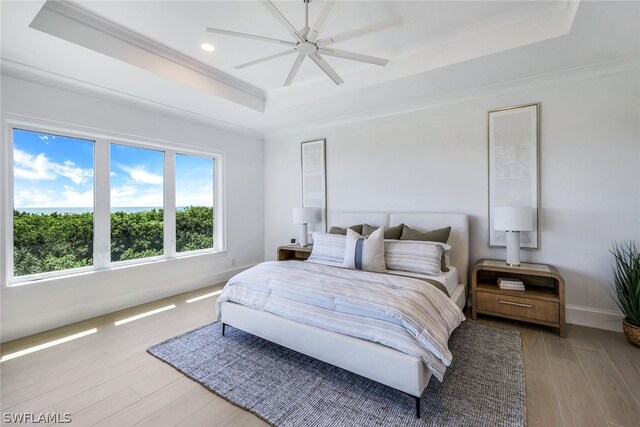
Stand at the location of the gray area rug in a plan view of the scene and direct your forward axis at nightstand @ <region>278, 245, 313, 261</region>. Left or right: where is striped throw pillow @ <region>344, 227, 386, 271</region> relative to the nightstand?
right

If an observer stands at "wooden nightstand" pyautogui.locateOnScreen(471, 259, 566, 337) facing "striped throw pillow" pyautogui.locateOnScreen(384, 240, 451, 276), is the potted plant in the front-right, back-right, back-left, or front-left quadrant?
back-left

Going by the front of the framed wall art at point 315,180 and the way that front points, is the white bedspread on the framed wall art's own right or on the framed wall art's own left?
on the framed wall art's own left

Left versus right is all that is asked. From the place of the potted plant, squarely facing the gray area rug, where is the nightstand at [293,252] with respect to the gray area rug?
right

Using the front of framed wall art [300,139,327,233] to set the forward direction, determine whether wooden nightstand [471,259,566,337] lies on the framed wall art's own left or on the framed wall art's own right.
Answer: on the framed wall art's own left

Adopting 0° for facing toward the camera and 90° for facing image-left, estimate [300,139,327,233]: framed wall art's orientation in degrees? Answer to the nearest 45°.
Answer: approximately 45°

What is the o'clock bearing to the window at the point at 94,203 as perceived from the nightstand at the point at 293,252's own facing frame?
The window is roughly at 1 o'clock from the nightstand.

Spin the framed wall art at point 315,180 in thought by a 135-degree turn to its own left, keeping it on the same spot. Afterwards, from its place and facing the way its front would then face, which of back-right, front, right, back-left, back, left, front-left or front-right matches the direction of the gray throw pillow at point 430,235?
front-right

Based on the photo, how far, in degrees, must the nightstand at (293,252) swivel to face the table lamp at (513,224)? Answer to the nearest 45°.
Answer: approximately 90° to its left

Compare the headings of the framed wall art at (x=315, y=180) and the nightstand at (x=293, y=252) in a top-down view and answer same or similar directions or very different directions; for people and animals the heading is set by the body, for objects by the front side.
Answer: same or similar directions

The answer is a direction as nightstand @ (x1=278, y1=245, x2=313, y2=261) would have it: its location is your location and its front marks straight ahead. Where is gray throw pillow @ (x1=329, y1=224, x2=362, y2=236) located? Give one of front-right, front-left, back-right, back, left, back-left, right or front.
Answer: left

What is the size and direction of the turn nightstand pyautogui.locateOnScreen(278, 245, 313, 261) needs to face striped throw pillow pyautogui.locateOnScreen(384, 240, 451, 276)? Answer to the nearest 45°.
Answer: approximately 90° to its left

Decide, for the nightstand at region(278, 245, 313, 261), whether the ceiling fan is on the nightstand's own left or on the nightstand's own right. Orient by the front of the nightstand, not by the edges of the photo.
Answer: on the nightstand's own left

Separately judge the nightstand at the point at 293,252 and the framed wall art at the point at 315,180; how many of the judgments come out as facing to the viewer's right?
0

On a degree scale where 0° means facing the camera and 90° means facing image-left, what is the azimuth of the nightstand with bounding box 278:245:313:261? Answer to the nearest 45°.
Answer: approximately 45°
